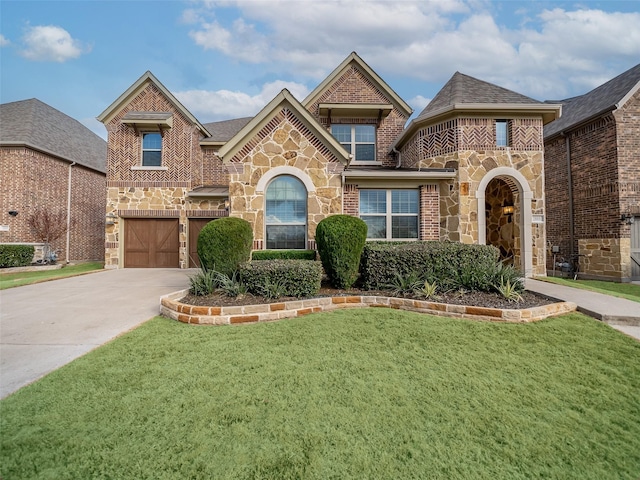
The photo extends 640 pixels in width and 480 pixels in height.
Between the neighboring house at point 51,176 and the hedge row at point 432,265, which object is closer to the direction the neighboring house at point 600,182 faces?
the hedge row

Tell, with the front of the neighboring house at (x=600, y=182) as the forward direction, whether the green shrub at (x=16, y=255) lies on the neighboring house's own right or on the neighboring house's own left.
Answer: on the neighboring house's own right

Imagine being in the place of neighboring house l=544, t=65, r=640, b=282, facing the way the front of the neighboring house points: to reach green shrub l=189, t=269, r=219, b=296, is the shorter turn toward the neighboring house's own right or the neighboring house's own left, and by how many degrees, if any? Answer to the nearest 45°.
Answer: approximately 90° to the neighboring house's own right

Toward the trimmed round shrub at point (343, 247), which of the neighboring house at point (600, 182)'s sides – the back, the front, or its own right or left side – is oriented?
right

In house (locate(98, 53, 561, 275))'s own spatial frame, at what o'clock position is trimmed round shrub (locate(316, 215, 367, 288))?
The trimmed round shrub is roughly at 12 o'clock from the house.

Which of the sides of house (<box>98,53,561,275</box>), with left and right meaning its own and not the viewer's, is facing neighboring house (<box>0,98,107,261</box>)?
right
